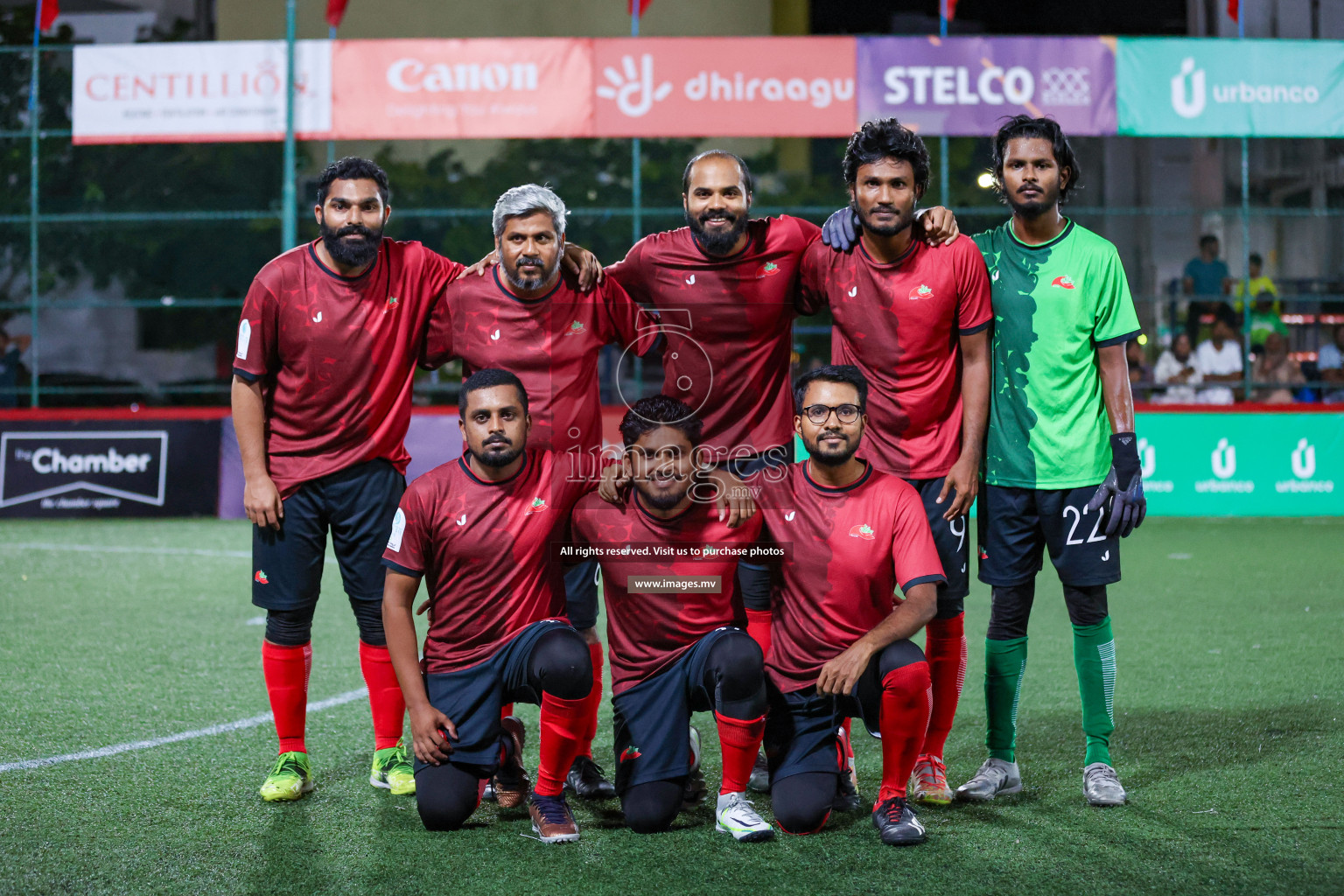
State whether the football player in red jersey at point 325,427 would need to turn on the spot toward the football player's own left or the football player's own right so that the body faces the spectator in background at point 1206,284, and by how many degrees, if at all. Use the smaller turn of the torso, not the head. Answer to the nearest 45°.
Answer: approximately 135° to the football player's own left

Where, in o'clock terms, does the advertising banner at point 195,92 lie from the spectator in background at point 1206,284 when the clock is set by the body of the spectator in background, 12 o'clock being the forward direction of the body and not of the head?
The advertising banner is roughly at 2 o'clock from the spectator in background.

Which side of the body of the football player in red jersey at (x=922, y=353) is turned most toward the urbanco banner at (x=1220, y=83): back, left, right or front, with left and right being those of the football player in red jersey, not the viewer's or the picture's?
back

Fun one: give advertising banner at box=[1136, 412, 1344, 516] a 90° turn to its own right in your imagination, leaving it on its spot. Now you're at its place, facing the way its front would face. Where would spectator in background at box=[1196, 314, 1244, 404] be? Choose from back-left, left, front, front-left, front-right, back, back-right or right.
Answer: right

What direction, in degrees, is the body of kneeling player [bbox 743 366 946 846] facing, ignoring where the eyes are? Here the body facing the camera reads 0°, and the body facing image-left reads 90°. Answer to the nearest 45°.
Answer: approximately 0°

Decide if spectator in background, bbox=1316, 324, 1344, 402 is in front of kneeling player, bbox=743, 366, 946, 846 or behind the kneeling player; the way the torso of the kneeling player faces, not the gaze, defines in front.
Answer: behind

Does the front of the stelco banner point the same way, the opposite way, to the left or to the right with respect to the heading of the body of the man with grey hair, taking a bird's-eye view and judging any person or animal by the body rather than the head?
the same way

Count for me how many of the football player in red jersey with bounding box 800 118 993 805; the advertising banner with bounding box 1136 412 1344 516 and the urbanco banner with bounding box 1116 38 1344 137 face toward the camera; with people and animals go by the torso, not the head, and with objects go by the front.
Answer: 3

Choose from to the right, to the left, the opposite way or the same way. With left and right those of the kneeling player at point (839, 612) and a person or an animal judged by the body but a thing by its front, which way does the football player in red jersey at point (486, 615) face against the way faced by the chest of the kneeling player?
the same way

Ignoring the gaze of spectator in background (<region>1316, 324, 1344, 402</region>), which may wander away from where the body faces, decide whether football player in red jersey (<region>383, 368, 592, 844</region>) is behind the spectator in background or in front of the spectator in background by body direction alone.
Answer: in front

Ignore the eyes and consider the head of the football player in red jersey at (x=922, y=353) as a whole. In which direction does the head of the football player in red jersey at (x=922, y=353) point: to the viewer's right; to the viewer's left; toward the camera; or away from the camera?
toward the camera

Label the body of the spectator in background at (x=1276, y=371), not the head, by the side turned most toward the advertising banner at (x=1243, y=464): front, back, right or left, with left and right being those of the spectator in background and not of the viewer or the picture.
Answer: front

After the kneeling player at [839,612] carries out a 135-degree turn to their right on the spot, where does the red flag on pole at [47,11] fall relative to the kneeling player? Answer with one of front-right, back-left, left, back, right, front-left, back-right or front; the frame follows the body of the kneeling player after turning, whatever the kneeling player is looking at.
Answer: front

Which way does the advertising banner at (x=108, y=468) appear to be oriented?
toward the camera

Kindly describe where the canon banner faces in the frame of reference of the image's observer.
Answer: facing the viewer

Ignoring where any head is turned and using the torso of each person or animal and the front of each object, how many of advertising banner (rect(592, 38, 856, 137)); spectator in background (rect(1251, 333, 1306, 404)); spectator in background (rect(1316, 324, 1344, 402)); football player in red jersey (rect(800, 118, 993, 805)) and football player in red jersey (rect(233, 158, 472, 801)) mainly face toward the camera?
5

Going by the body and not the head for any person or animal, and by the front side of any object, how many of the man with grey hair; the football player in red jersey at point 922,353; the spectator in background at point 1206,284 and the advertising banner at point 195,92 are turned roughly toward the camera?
4

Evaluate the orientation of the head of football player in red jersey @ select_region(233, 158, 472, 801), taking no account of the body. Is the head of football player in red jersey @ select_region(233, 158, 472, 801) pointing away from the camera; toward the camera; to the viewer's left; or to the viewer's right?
toward the camera

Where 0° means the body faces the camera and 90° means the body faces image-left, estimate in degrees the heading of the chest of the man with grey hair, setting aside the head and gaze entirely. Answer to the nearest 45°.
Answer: approximately 0°
